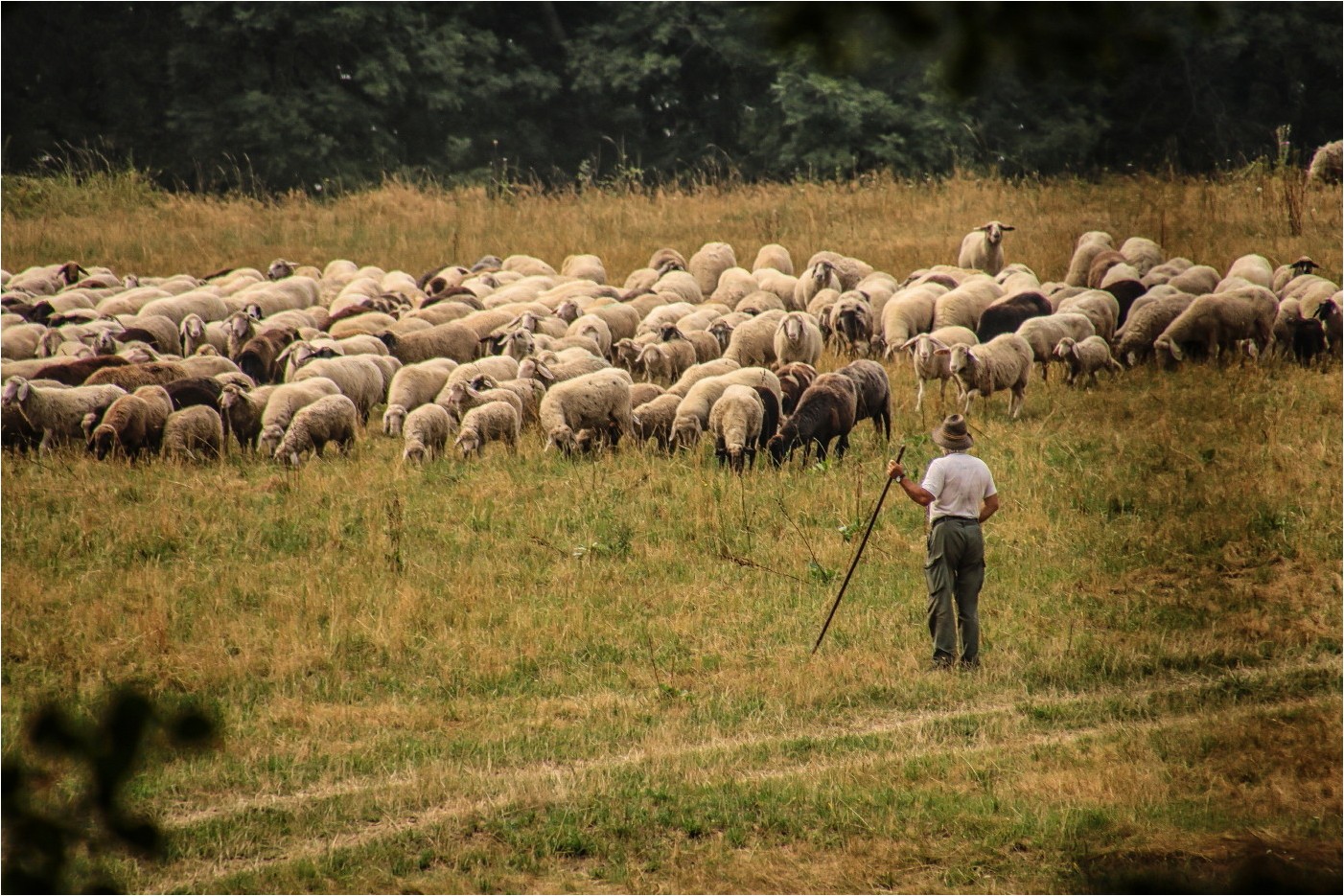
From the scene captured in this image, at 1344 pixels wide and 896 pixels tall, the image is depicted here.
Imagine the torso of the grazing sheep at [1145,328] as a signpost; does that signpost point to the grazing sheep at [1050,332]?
yes

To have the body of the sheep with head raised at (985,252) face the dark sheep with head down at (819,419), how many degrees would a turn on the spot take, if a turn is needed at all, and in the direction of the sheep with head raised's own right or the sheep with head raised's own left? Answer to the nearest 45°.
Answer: approximately 45° to the sheep with head raised's own right

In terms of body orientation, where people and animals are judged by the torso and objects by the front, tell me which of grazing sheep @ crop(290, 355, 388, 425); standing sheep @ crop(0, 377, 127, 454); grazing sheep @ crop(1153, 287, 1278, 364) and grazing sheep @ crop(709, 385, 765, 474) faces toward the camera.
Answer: grazing sheep @ crop(709, 385, 765, 474)

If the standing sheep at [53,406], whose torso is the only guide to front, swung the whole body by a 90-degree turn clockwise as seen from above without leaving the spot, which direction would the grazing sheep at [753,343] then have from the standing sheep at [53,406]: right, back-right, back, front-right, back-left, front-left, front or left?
right

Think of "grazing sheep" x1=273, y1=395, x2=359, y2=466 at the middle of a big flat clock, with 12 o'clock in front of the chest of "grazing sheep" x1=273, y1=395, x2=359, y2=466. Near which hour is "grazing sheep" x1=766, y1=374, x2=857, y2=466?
"grazing sheep" x1=766, y1=374, x2=857, y2=466 is roughly at 8 o'clock from "grazing sheep" x1=273, y1=395, x2=359, y2=466.

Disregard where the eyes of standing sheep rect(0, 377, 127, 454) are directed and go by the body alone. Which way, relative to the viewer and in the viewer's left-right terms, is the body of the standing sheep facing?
facing to the left of the viewer

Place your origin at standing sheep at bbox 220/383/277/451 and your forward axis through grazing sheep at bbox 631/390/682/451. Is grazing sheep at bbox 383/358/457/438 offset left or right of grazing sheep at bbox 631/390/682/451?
left

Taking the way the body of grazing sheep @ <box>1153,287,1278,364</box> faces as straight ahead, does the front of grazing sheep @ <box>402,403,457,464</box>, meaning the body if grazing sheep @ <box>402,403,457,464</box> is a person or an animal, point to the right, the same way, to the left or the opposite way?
to the left

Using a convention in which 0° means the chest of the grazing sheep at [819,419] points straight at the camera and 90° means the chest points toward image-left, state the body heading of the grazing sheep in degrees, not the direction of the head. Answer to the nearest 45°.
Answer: approximately 45°

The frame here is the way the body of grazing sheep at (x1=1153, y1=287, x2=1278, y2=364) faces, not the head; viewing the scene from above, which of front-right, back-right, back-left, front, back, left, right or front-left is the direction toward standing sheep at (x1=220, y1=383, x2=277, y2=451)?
front-left
